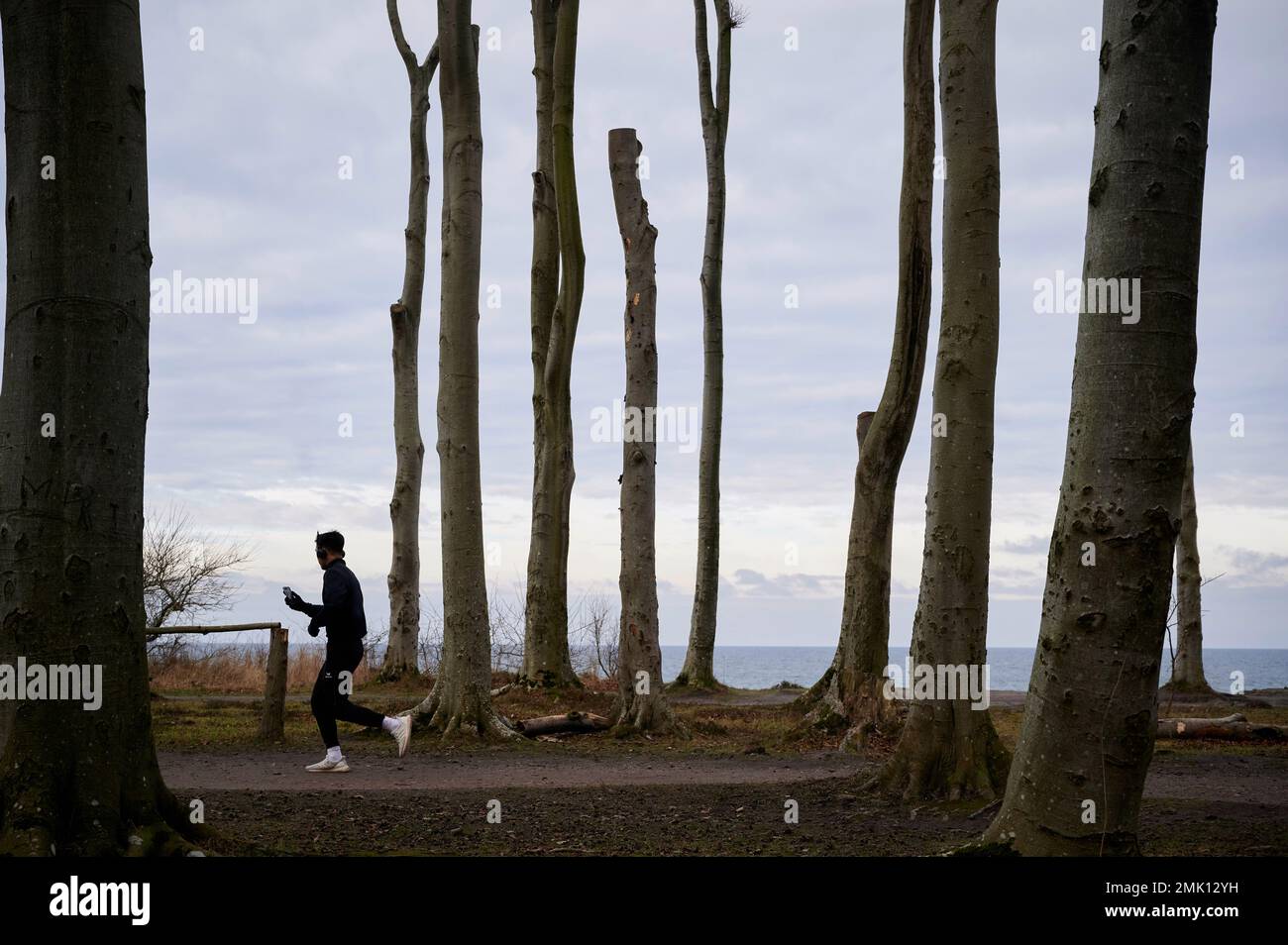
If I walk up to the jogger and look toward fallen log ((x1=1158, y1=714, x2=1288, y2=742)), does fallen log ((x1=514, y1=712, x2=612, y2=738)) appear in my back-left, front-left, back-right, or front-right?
front-left

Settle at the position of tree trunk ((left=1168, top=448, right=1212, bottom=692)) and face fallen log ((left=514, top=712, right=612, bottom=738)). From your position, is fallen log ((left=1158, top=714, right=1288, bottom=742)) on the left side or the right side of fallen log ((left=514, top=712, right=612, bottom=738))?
left

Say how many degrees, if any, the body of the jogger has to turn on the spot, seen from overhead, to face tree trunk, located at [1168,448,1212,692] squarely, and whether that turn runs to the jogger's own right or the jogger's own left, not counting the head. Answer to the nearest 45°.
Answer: approximately 135° to the jogger's own right

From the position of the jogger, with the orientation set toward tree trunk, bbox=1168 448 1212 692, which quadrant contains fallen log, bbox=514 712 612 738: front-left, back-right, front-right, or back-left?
front-left

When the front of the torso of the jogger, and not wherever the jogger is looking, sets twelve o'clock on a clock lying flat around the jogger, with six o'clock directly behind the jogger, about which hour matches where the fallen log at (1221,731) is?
The fallen log is roughly at 6 o'clock from the jogger.

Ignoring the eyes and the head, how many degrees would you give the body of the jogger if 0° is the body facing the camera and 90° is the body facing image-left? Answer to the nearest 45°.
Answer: approximately 90°

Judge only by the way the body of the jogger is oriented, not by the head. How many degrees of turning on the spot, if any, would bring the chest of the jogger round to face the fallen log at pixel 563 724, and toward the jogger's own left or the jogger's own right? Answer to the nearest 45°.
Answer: approximately 135° to the jogger's own right
